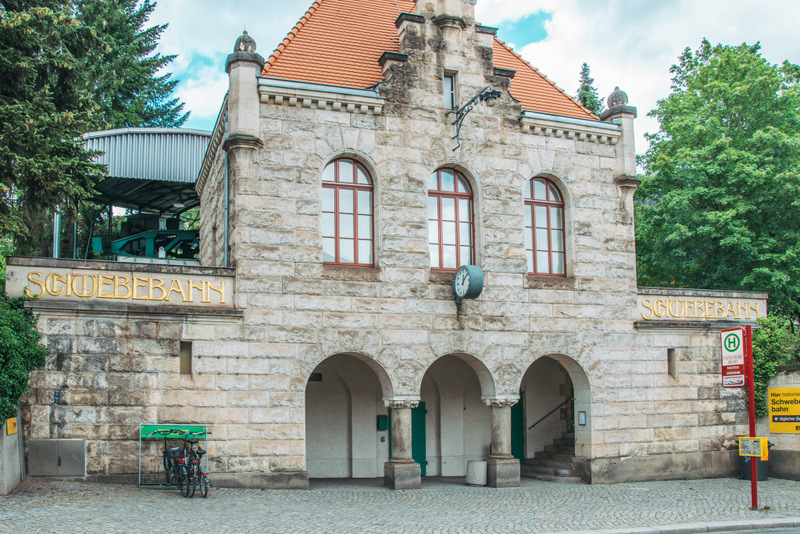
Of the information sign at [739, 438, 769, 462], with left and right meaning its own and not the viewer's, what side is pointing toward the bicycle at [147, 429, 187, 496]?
right

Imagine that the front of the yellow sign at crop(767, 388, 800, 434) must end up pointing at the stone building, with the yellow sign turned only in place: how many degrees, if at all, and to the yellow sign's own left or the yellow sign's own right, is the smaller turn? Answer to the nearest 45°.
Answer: approximately 45° to the yellow sign's own right

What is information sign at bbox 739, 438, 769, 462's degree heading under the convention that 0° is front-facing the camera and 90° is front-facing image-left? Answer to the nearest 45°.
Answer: approximately 0°

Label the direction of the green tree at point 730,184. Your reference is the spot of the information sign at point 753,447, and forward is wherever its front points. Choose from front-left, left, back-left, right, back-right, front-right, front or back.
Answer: back

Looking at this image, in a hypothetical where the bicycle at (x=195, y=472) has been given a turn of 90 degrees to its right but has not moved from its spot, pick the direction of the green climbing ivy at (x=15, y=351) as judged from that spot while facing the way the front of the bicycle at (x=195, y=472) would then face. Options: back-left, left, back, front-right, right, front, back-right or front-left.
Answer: back

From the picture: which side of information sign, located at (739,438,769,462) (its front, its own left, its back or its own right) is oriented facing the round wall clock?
right

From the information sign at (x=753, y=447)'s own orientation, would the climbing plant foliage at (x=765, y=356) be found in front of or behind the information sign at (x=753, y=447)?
behind

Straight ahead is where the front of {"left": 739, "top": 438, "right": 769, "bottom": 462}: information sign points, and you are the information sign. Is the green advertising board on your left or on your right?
on your right

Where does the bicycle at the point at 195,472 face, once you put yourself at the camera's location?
facing away from the viewer
